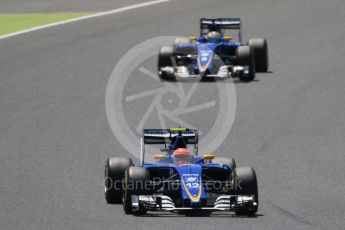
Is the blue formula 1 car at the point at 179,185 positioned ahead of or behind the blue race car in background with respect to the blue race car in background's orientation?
ahead

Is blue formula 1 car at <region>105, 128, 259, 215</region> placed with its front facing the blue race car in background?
no

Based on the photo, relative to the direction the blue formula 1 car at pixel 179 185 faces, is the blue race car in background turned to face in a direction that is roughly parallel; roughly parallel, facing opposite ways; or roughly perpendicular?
roughly parallel

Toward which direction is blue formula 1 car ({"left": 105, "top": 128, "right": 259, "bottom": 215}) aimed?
toward the camera

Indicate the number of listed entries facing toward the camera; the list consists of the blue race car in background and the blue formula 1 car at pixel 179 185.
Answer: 2

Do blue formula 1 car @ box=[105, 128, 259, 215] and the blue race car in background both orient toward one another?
no
